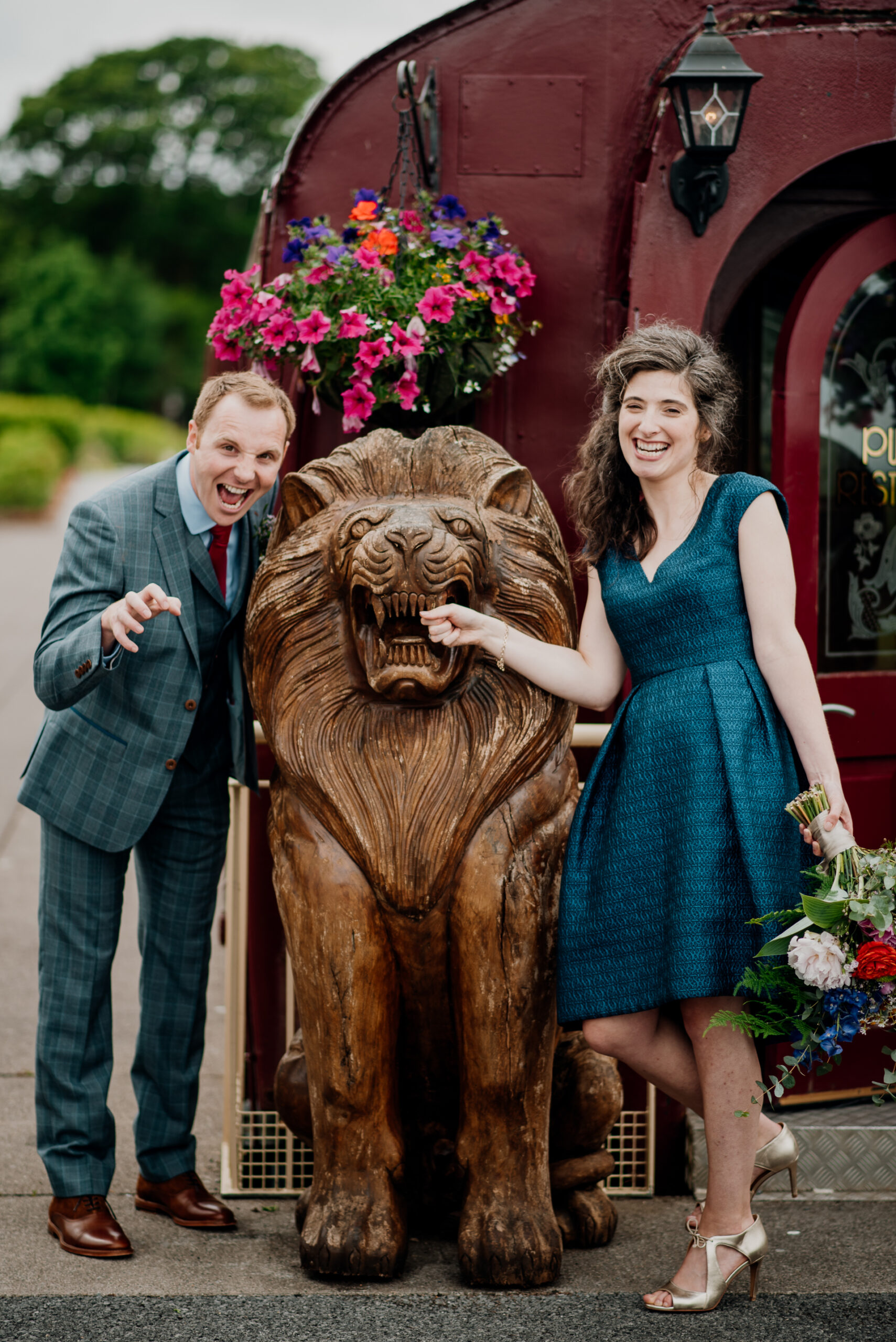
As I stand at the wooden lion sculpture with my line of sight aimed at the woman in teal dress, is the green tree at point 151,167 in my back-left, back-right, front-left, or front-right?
back-left

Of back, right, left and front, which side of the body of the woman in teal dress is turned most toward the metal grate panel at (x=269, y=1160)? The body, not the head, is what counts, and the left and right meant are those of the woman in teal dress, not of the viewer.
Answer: right

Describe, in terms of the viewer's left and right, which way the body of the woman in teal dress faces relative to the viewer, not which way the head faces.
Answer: facing the viewer and to the left of the viewer

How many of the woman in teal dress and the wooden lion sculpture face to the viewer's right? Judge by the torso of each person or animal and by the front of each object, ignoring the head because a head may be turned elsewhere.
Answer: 0

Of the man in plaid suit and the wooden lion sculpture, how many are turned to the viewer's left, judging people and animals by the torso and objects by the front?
0

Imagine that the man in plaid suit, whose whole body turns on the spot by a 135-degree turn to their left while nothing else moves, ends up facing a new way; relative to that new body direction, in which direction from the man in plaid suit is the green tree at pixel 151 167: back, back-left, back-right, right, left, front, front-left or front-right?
front

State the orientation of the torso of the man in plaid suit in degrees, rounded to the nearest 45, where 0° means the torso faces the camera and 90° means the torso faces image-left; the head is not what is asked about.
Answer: approximately 315°

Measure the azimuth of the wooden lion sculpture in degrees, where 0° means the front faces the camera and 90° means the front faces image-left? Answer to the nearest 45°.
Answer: approximately 0°
